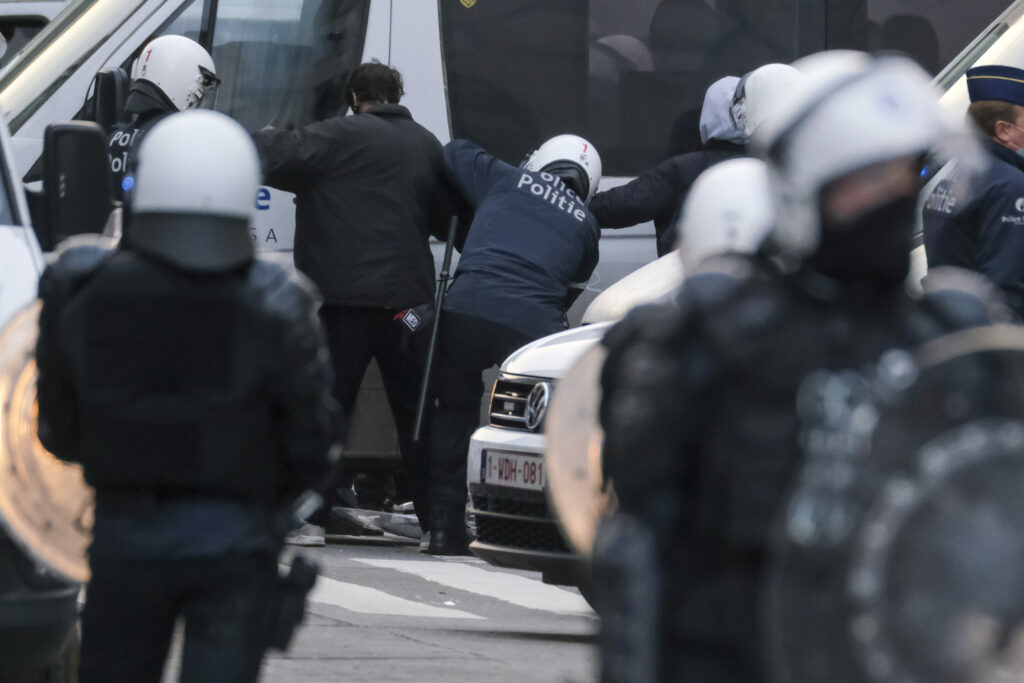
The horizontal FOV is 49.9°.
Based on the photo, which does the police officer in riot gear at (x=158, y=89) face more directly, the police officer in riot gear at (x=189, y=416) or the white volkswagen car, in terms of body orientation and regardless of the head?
the white volkswagen car

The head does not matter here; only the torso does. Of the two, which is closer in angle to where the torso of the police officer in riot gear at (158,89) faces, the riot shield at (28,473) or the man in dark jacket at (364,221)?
the man in dark jacket

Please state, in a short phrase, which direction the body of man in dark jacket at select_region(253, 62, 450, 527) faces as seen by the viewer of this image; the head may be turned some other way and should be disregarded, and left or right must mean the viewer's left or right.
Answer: facing away from the viewer

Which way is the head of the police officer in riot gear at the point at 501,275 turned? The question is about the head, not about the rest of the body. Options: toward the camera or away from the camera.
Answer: away from the camera

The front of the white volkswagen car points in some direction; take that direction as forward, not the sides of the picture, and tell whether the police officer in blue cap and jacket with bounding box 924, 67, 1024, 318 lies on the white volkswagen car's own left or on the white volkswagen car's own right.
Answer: on the white volkswagen car's own left

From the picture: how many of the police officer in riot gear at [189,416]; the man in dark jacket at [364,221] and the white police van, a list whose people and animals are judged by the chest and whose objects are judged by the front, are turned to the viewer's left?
1

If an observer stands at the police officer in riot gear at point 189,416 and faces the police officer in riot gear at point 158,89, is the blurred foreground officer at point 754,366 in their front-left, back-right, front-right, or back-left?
back-right

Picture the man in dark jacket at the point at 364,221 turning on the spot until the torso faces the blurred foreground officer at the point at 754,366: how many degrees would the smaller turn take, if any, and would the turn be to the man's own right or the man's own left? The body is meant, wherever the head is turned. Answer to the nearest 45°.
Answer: approximately 180°

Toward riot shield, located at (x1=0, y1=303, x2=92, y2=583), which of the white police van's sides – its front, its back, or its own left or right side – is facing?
left

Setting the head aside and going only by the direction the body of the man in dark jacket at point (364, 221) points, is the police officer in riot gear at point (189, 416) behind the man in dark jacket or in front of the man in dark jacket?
behind

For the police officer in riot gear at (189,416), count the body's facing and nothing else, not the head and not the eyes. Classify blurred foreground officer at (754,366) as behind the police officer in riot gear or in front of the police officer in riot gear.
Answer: behind

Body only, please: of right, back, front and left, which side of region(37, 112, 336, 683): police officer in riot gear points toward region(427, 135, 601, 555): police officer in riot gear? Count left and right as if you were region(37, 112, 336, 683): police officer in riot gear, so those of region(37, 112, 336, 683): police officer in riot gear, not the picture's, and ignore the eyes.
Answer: front

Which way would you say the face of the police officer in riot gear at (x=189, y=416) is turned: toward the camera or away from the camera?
away from the camera

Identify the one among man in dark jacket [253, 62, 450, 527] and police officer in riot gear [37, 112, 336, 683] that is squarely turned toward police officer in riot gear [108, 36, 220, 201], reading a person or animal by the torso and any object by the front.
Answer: police officer in riot gear [37, 112, 336, 683]

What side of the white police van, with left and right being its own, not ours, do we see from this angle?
left

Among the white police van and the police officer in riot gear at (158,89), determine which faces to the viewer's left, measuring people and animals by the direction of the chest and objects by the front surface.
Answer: the white police van

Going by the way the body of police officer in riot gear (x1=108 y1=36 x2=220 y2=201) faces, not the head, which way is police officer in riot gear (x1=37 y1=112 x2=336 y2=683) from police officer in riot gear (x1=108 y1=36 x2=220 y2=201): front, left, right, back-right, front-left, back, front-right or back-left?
back-right

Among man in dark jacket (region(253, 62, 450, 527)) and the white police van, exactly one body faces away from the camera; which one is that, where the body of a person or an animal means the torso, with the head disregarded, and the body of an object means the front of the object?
the man in dark jacket
